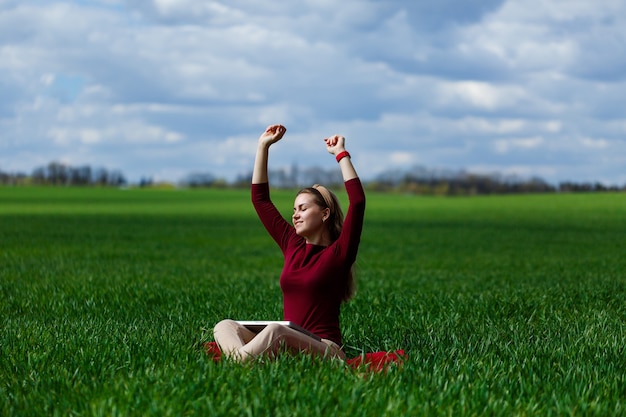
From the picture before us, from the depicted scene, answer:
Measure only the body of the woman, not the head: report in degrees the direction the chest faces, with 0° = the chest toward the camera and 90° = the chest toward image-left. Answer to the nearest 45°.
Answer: approximately 45°

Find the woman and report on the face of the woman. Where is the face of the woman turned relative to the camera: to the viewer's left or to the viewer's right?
to the viewer's left
